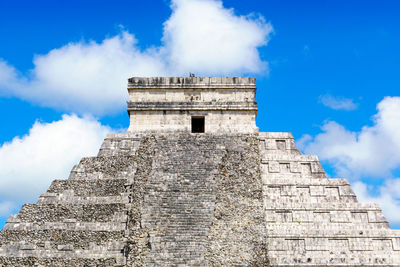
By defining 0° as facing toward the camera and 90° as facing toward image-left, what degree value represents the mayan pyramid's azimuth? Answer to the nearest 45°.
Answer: approximately 0°
